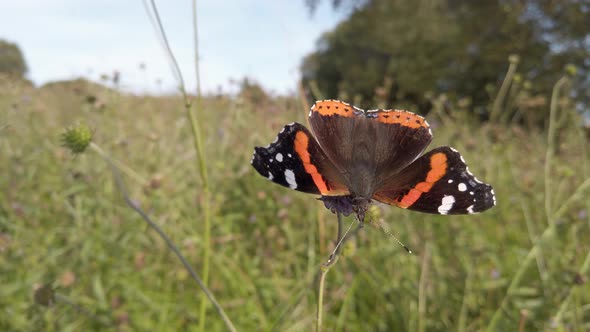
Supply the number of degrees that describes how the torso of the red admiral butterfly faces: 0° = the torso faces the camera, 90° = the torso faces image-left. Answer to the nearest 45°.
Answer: approximately 0°
